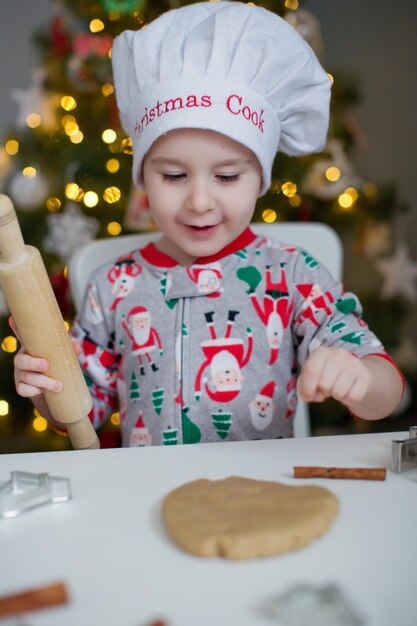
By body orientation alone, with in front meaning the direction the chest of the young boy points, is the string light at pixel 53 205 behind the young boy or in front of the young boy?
behind

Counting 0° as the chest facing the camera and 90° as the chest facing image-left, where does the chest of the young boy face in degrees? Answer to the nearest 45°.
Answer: approximately 0°

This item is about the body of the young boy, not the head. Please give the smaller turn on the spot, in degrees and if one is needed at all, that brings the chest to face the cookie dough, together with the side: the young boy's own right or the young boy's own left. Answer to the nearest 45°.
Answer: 0° — they already face it

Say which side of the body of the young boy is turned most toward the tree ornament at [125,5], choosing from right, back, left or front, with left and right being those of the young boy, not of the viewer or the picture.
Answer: back

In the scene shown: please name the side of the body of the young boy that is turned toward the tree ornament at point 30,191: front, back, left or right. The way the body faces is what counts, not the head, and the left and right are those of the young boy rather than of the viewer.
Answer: back

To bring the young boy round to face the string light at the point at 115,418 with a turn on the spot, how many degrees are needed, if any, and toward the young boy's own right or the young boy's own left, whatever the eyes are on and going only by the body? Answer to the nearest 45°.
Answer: approximately 180°

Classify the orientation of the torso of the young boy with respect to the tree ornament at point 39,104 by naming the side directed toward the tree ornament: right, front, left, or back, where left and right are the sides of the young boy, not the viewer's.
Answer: back

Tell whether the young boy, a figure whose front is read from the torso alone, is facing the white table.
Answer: yes

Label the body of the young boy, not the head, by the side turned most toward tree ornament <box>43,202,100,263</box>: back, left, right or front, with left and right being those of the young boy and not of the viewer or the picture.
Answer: back

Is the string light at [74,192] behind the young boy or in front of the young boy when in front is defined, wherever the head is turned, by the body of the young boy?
behind
